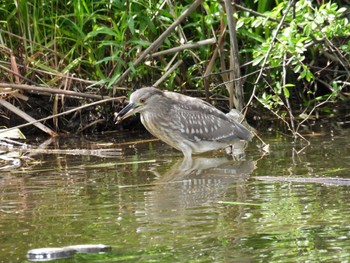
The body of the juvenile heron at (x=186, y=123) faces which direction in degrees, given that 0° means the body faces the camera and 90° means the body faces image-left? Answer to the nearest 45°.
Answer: approximately 90°
